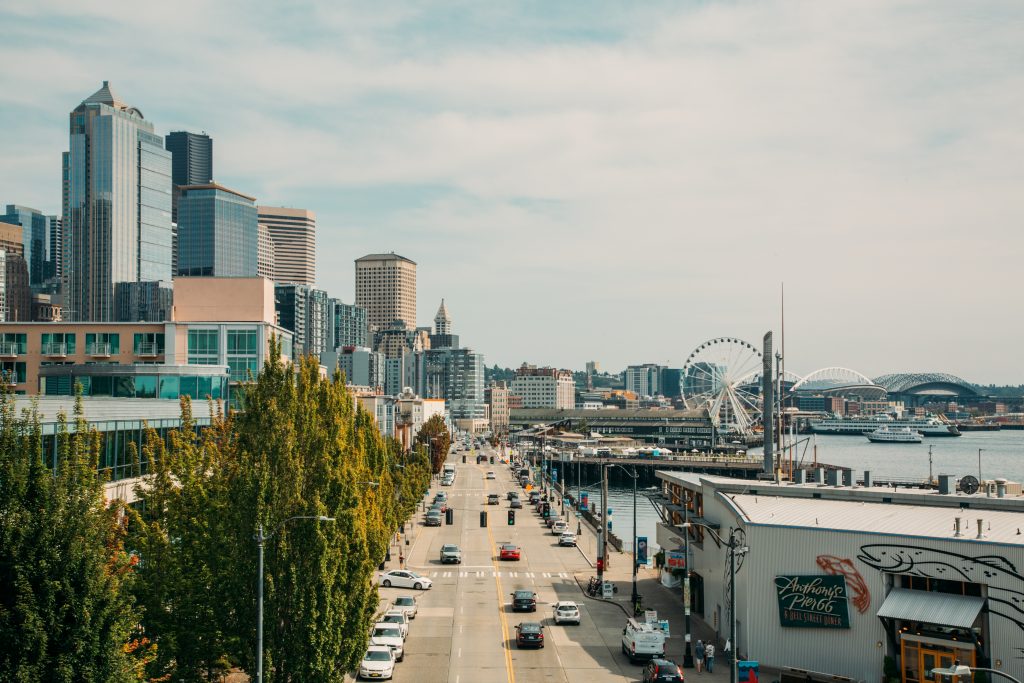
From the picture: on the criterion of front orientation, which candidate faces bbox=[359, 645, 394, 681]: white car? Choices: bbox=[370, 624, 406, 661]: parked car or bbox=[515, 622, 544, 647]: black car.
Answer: the parked car

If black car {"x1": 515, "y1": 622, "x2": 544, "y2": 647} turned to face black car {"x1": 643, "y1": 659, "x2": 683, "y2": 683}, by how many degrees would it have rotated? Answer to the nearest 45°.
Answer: approximately 135° to its right

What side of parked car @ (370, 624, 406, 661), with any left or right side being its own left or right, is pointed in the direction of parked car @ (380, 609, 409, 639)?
back

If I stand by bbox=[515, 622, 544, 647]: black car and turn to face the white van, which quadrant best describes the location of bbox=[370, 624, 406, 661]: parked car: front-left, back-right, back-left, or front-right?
back-right

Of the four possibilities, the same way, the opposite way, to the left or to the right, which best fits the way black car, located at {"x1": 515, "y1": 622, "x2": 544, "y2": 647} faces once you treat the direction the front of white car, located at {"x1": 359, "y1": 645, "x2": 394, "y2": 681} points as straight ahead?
the opposite way

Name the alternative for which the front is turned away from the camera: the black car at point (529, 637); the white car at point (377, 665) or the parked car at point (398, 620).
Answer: the black car

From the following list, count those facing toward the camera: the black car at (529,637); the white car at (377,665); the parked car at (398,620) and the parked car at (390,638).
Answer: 3

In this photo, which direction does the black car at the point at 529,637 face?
away from the camera

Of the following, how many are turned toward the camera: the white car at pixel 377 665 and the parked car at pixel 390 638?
2

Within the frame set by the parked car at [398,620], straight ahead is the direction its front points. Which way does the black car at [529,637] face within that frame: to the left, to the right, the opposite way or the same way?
the opposite way

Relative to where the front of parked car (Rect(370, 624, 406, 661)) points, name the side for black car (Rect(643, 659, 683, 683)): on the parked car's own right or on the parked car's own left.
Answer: on the parked car's own left
